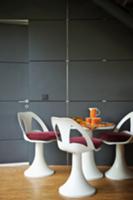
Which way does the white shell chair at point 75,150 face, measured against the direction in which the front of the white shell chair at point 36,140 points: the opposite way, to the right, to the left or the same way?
to the left

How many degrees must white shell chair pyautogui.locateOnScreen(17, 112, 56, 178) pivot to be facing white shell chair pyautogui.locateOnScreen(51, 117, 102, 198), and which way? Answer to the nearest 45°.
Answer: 0° — it already faces it

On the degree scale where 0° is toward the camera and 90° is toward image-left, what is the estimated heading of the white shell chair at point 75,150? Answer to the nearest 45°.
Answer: approximately 225°

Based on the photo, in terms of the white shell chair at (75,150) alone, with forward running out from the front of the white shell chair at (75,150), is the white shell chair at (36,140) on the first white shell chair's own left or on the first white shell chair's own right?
on the first white shell chair's own left

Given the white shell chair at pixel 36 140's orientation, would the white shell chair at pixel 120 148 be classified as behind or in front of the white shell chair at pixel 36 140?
in front

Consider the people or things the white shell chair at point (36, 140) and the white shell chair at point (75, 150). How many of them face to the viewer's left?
0

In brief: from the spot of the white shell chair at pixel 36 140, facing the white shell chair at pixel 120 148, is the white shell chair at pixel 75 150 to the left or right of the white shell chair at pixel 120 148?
right

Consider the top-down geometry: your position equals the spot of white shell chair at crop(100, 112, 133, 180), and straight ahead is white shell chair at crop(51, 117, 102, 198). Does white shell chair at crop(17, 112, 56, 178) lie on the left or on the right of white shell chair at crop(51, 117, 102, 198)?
right

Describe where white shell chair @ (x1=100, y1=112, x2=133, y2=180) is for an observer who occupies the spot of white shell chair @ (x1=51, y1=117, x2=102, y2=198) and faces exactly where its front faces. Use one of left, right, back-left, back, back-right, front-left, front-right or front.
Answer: front
